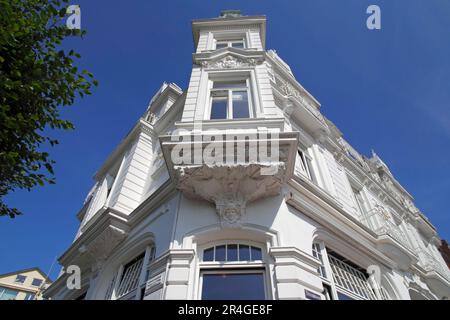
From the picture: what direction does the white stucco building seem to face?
toward the camera

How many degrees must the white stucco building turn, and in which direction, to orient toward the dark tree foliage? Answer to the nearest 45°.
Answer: approximately 45° to its right

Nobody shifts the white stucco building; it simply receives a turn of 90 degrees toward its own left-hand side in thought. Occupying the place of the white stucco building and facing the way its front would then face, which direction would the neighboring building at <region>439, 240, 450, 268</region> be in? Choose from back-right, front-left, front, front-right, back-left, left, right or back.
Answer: front-left
